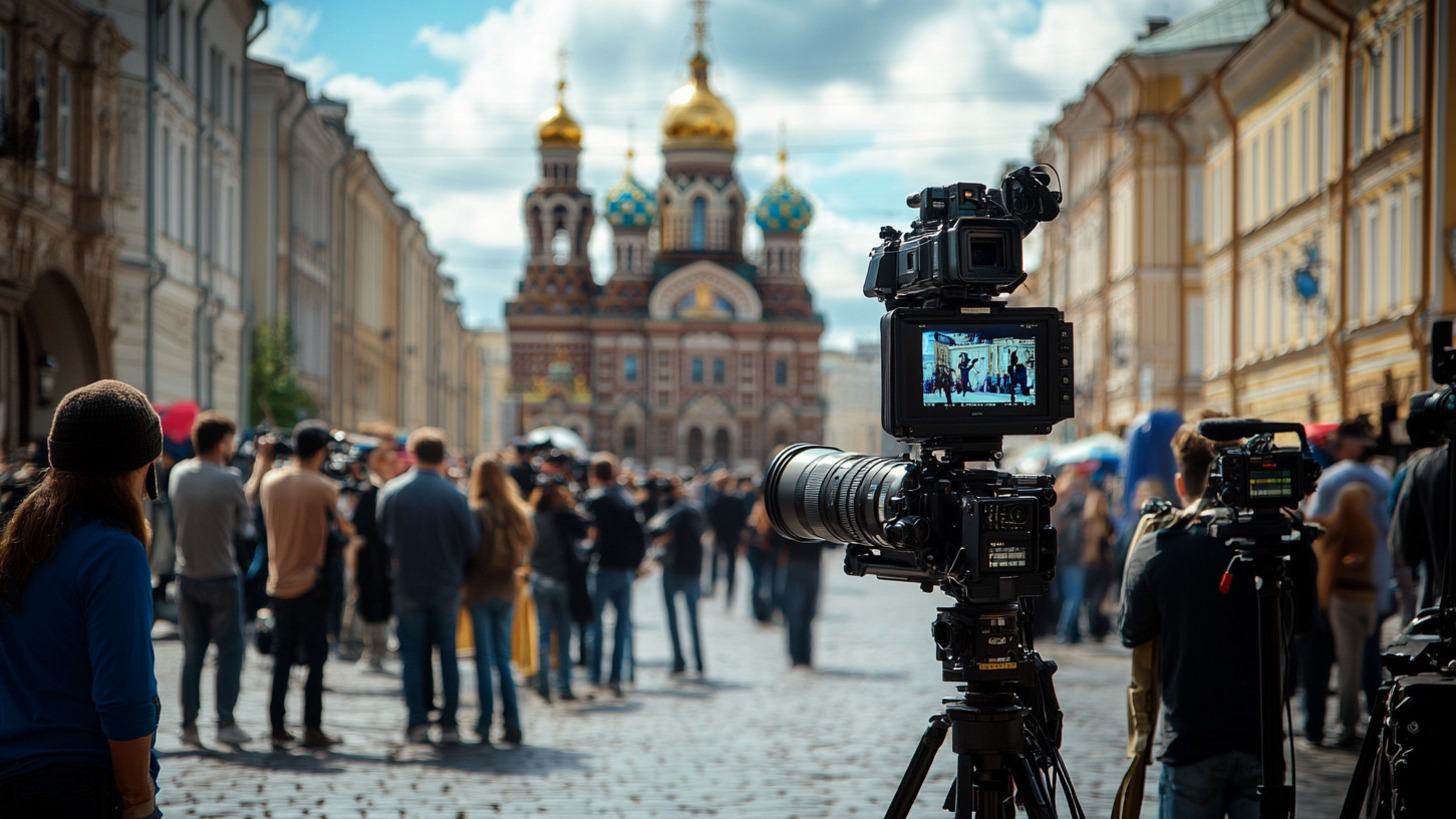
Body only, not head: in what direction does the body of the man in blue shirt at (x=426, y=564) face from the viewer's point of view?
away from the camera

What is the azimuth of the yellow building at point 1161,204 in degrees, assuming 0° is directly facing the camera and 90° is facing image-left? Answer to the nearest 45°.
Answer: approximately 45°

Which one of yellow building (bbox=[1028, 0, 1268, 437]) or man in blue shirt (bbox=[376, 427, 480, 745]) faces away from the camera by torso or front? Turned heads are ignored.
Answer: the man in blue shirt

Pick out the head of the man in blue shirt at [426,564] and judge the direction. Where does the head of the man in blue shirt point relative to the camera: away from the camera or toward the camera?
away from the camera

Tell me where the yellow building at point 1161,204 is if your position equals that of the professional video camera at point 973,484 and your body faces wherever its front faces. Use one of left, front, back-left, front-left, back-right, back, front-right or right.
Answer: front-right

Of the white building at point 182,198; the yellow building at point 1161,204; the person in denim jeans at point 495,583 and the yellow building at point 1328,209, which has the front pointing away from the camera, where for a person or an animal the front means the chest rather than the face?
the person in denim jeans

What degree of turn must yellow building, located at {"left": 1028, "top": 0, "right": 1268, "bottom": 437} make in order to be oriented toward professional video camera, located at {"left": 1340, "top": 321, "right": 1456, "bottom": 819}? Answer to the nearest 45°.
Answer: approximately 45° to its left

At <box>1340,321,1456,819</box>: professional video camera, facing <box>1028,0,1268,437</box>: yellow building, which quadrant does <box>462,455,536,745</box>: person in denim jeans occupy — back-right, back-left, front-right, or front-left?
front-left

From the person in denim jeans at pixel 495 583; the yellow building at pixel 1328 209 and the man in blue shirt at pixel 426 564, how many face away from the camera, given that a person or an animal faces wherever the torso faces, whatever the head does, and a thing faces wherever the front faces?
2

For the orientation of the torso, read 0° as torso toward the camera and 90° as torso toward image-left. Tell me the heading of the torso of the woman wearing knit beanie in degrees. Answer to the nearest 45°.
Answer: approximately 225°

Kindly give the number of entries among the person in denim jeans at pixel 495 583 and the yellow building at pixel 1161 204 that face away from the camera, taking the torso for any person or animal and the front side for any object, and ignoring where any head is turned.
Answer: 1

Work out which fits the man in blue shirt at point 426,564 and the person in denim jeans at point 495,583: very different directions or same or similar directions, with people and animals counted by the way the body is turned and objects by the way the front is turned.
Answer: same or similar directions

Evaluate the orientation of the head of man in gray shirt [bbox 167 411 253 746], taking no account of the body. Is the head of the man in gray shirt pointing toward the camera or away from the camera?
away from the camera

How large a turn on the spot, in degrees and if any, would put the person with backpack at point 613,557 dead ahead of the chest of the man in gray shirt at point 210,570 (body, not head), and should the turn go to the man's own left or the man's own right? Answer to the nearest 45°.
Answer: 0° — they already face them

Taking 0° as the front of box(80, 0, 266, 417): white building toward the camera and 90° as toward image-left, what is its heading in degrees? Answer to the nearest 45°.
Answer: approximately 315°

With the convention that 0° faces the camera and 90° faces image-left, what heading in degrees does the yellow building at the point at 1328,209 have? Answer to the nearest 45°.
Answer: approximately 45°

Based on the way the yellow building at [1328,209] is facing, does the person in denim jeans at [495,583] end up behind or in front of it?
in front
